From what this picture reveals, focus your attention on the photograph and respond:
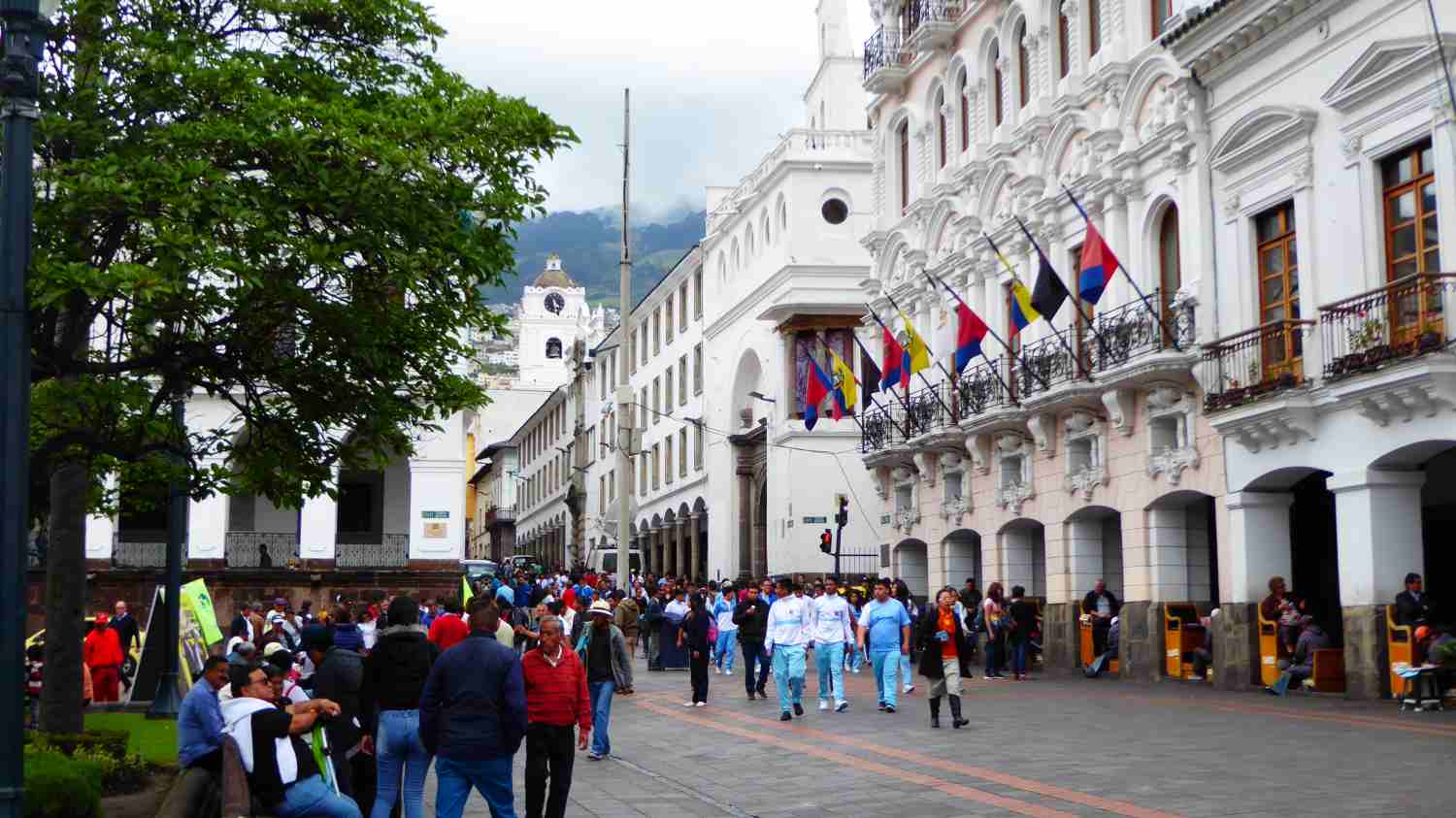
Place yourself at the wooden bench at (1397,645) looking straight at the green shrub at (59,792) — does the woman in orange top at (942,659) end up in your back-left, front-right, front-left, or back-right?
front-right

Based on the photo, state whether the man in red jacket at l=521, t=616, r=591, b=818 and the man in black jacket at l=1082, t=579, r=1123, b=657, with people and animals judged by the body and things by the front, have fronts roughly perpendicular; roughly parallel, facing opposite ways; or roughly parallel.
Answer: roughly parallel

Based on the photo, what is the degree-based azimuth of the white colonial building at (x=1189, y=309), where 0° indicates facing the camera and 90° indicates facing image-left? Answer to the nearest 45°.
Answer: approximately 45°

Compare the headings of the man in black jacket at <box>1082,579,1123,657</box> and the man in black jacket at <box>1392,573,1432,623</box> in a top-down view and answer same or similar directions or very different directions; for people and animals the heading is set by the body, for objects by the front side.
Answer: same or similar directions

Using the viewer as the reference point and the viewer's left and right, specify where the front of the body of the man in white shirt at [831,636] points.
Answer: facing the viewer

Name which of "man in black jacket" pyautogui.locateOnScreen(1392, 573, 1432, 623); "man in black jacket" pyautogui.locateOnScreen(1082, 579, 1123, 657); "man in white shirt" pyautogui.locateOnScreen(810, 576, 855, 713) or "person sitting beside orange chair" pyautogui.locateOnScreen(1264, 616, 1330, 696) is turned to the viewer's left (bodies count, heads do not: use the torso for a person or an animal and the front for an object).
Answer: the person sitting beside orange chair

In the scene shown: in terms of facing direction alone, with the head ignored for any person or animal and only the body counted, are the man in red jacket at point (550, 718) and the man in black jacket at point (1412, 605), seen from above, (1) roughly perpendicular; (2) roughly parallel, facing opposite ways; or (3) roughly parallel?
roughly parallel

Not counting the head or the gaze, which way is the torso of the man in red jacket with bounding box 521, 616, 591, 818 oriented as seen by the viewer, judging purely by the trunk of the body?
toward the camera

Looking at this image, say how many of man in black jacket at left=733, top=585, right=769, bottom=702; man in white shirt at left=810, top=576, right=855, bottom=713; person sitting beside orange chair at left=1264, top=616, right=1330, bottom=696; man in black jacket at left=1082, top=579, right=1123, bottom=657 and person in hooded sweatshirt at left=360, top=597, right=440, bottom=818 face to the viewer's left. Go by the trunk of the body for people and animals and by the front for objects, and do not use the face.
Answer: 1

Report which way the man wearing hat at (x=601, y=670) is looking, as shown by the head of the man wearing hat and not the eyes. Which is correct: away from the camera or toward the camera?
toward the camera

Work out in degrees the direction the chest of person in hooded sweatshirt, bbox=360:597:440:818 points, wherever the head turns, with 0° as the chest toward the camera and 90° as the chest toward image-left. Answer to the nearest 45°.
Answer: approximately 180°

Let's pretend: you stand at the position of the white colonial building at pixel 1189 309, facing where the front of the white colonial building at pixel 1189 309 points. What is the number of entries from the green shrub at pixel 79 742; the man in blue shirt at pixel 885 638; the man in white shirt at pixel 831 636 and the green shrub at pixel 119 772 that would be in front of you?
4

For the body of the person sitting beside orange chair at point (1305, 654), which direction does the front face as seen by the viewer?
to the viewer's left

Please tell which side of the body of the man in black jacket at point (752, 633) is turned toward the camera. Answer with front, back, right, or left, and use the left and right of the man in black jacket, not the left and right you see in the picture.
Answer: front

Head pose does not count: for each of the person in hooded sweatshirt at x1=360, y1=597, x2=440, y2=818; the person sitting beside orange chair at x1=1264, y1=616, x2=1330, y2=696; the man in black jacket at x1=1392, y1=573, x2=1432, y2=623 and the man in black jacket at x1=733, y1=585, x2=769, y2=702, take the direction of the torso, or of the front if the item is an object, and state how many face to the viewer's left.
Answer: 1

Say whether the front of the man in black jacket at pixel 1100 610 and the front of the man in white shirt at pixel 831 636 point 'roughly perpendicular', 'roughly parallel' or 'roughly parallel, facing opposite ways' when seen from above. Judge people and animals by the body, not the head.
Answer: roughly parallel

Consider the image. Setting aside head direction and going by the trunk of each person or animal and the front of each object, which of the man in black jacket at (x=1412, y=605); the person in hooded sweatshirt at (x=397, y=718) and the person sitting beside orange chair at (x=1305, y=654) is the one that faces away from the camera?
the person in hooded sweatshirt

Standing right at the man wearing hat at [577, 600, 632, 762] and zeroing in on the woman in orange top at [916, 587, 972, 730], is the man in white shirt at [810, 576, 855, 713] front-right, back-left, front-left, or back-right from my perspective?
front-left
